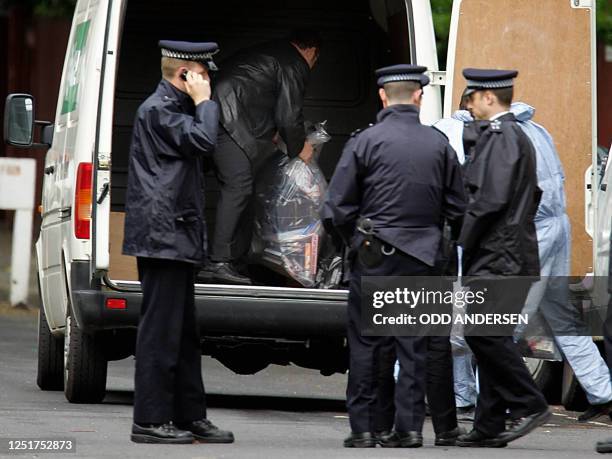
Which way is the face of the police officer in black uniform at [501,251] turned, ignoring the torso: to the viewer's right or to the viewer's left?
to the viewer's left

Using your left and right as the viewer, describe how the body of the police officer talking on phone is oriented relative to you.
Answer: facing to the right of the viewer

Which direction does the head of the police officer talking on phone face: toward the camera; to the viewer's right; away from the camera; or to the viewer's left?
to the viewer's right
